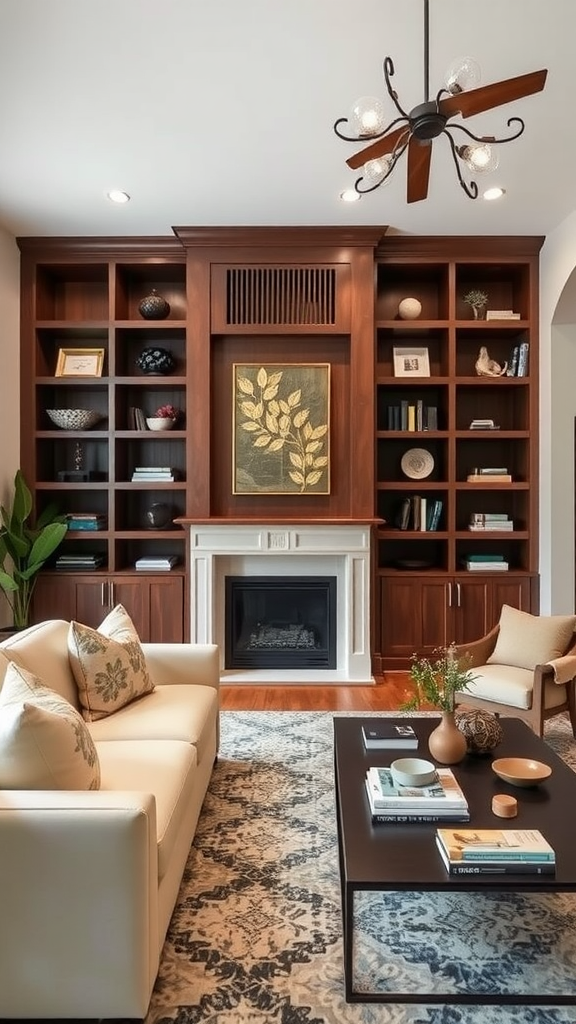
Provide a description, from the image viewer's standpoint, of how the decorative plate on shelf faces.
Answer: facing the viewer

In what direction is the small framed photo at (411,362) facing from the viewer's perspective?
toward the camera

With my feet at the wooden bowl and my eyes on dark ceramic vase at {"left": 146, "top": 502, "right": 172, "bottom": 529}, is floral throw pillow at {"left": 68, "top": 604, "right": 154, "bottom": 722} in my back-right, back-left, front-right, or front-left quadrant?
front-left

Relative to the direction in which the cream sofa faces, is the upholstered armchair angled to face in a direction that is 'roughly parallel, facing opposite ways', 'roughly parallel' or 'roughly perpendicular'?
roughly parallel, facing opposite ways

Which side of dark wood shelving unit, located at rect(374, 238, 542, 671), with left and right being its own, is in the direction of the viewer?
front

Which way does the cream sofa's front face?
to the viewer's right

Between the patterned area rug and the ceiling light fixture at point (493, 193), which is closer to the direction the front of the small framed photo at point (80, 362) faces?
the patterned area rug

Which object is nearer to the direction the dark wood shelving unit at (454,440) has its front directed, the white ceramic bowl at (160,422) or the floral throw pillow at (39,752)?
the floral throw pillow

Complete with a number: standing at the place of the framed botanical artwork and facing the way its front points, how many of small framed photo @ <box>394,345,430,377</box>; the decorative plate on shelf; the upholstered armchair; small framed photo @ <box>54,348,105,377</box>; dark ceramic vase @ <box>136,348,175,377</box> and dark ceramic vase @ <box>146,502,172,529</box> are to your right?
3

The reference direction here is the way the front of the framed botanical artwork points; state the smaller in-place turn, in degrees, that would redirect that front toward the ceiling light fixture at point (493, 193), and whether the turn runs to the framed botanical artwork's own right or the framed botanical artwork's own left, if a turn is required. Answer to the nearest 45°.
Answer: approximately 45° to the framed botanical artwork's own left

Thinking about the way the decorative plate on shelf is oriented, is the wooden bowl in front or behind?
in front

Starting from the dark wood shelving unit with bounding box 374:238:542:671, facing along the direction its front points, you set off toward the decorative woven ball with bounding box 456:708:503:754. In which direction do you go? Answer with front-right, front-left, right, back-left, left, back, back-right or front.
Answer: front

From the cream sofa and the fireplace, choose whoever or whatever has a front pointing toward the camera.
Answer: the fireplace

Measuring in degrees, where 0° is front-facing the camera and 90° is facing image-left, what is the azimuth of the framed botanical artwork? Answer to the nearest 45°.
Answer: approximately 0°

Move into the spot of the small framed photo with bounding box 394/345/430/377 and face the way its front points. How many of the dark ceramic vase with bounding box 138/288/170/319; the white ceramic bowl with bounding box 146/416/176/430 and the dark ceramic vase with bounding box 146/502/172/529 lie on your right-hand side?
3

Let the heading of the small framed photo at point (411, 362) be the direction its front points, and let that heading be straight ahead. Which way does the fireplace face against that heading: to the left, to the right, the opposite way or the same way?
the same way

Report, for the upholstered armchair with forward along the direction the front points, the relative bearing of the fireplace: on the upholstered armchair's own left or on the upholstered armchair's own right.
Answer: on the upholstered armchair's own right

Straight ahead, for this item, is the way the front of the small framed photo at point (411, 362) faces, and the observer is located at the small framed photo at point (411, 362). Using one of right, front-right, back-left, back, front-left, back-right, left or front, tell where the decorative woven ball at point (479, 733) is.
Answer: front

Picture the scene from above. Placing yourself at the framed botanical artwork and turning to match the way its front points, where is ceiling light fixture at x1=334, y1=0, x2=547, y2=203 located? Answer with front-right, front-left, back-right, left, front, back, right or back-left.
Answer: front

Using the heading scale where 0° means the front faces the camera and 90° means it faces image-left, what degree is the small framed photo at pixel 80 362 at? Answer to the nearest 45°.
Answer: approximately 0°
